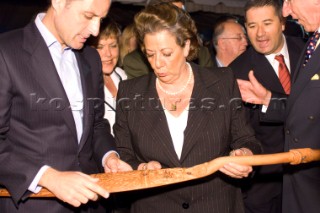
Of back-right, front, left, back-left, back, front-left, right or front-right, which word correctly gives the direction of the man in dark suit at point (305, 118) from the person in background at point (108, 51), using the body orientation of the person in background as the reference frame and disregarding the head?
front-left

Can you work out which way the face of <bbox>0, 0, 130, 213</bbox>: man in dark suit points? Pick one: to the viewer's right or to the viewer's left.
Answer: to the viewer's right

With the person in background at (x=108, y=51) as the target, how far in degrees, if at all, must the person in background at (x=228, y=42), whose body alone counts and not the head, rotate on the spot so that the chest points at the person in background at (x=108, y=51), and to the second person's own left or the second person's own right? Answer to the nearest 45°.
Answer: approximately 135° to the second person's own right

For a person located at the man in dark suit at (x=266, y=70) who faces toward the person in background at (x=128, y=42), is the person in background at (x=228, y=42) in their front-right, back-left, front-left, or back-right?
front-right

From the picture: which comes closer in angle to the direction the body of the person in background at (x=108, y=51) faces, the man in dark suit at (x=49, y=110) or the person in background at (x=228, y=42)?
the man in dark suit

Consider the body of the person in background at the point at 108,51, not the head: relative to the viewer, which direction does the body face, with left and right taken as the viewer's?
facing the viewer

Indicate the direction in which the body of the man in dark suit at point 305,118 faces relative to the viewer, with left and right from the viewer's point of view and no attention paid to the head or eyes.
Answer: facing the viewer and to the left of the viewer

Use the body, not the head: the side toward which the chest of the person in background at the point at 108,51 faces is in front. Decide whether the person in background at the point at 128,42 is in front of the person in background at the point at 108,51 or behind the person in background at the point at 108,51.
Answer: behind

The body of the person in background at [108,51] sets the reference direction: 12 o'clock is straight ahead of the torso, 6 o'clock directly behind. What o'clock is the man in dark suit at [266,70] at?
The man in dark suit is roughly at 9 o'clock from the person in background.
